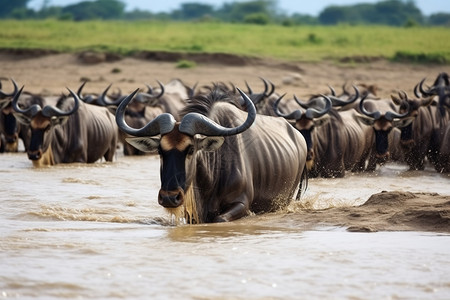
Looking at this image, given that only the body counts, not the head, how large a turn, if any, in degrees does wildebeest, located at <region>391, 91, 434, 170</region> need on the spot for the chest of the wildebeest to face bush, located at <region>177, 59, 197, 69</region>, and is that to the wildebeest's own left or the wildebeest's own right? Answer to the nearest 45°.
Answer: approximately 90° to the wildebeest's own right

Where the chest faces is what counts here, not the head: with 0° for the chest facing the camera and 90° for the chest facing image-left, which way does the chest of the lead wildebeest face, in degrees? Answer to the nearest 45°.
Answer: approximately 45°

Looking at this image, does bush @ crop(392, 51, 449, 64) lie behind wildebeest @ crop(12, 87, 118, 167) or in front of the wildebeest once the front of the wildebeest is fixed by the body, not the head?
behind

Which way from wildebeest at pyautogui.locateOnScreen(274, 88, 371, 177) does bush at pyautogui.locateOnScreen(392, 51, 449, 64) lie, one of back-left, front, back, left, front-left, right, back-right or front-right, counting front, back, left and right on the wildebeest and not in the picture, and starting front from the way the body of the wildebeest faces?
back-right

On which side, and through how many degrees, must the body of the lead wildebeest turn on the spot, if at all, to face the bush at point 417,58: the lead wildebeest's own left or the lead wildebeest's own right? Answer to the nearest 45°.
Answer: approximately 135° to the lead wildebeest's own right

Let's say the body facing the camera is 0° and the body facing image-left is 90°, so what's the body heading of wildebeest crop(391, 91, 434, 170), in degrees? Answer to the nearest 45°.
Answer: approximately 45°
